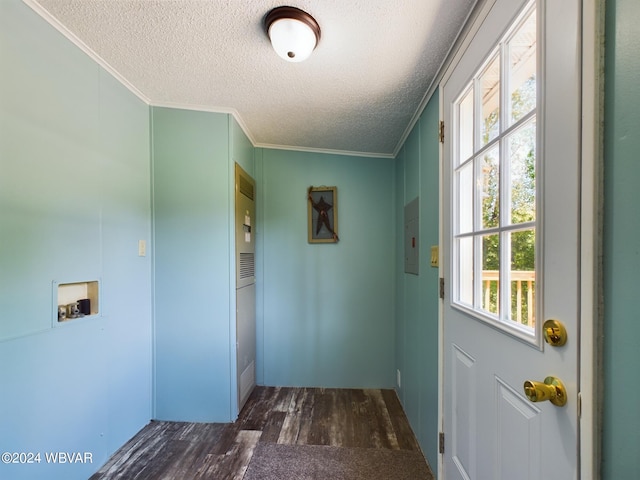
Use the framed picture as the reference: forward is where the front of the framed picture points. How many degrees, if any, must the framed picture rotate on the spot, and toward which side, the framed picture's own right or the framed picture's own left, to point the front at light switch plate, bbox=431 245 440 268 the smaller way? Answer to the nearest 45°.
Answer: approximately 45° to the framed picture's own left

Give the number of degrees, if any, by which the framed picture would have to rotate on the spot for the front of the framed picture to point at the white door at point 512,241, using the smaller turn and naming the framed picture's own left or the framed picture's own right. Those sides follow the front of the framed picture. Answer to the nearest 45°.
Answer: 0° — it already faces it

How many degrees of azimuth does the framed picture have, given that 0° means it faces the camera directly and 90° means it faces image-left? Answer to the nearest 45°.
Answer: approximately 0°

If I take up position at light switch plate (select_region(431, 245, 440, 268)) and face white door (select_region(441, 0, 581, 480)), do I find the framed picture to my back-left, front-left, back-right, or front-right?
back-right

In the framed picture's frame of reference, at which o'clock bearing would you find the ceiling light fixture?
The ceiling light fixture is roughly at 12 o'clock from the framed picture.
